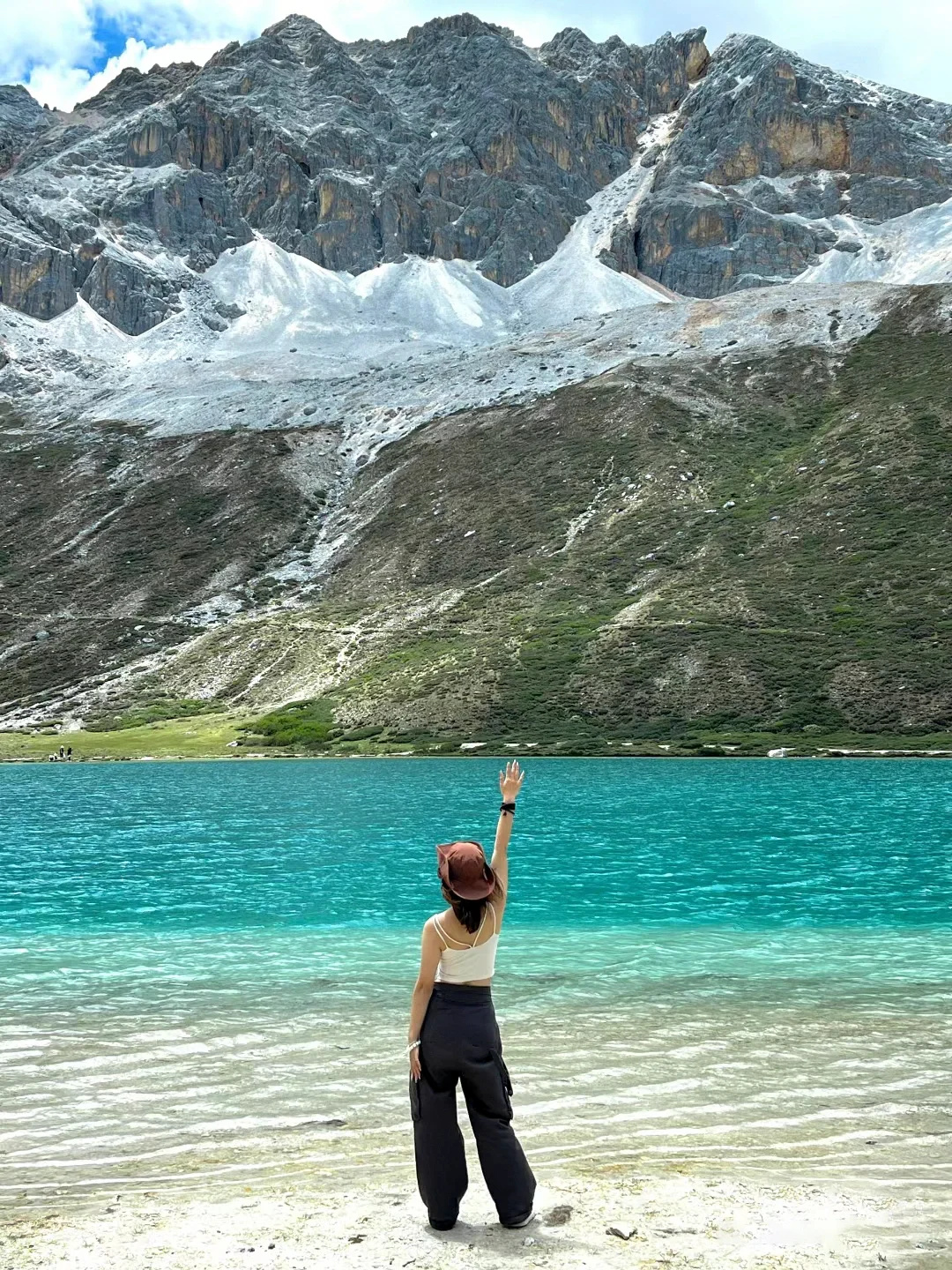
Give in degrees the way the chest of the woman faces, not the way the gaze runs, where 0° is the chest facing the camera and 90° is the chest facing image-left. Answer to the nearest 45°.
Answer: approximately 180°

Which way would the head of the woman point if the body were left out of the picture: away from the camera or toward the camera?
away from the camera
